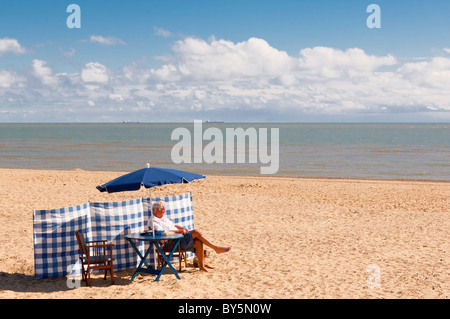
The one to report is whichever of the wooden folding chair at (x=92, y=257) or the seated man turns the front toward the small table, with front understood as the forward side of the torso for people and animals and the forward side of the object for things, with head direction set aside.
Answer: the wooden folding chair

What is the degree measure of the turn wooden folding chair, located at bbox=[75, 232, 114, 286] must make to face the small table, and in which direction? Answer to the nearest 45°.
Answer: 0° — it already faces it

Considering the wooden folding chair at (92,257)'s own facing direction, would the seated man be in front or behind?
in front

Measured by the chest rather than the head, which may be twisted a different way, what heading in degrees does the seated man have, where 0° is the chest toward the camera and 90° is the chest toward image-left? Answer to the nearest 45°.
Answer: approximately 270°

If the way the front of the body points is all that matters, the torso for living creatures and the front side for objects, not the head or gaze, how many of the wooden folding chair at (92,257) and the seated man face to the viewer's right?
2

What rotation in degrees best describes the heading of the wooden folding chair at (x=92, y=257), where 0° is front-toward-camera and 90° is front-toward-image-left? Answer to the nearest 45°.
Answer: approximately 270°
